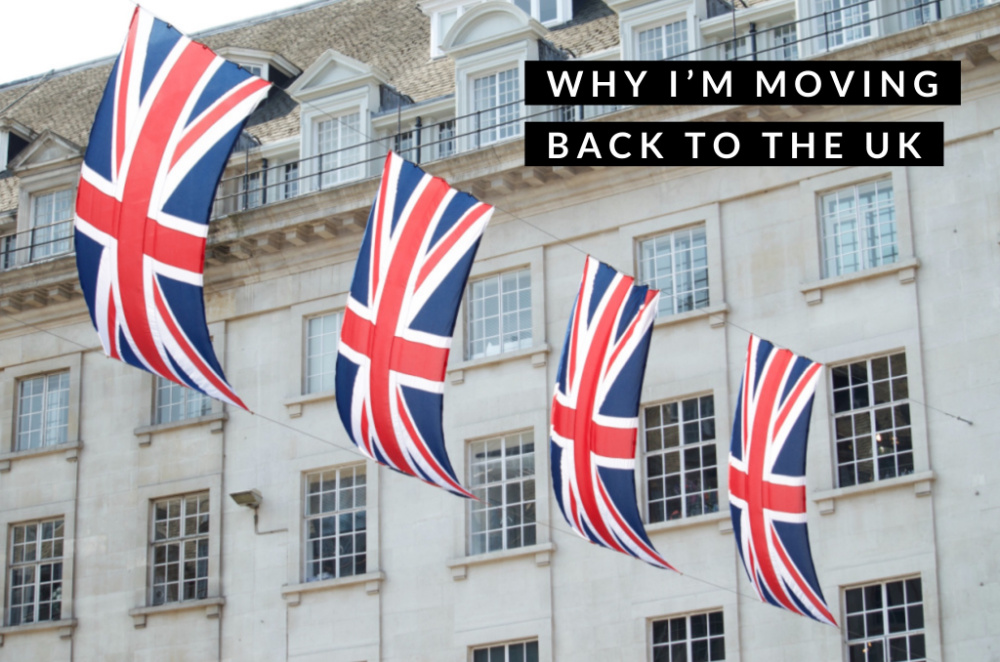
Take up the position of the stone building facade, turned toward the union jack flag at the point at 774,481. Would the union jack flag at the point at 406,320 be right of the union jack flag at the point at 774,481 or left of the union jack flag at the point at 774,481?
right

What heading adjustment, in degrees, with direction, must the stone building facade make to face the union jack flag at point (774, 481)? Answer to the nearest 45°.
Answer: approximately 90° to its left

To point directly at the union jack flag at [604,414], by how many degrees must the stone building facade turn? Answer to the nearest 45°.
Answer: approximately 45° to its left

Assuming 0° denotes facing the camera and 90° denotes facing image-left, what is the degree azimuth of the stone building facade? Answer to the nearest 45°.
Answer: approximately 45°

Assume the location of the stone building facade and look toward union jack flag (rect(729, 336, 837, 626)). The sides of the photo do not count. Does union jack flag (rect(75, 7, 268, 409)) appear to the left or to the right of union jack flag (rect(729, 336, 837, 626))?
right

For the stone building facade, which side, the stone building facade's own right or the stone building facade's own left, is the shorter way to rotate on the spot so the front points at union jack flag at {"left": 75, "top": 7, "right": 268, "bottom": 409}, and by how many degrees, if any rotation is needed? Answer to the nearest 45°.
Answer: approximately 45° to the stone building facade's own left
